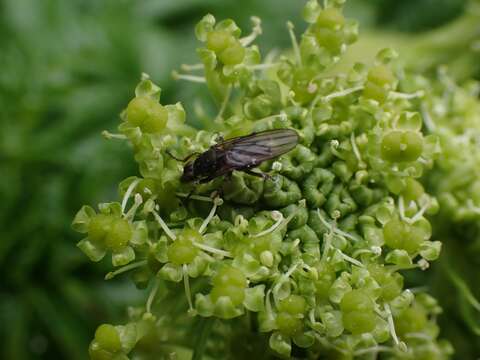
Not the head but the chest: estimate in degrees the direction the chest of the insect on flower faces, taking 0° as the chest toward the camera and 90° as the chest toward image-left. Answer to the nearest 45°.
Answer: approximately 90°

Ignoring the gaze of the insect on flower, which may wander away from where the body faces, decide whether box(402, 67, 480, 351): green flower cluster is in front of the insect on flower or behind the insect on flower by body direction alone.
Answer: behind
